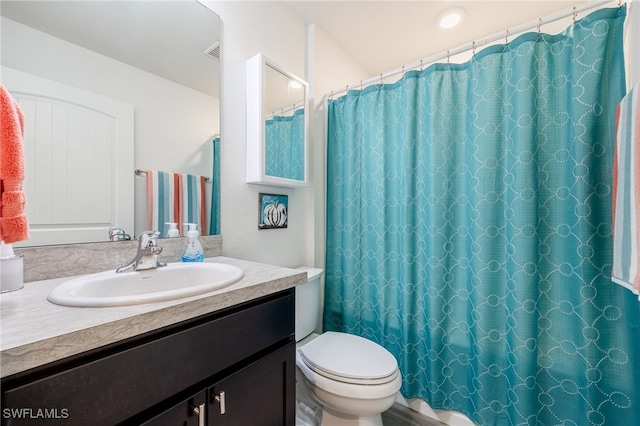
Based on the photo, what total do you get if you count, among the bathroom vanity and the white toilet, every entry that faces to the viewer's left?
0

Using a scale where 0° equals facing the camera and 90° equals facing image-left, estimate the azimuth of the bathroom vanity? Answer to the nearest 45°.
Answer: approximately 315°

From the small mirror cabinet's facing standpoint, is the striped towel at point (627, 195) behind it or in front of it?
in front

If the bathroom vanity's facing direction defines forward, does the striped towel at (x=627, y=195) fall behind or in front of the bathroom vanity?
in front

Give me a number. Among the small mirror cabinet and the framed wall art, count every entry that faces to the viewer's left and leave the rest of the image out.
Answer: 0

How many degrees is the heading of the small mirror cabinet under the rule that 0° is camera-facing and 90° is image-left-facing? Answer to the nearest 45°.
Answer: approximately 315°

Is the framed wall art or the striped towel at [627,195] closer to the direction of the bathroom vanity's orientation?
the striped towel

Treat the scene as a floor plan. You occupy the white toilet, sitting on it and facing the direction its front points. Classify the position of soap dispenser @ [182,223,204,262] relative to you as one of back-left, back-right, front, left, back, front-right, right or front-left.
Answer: back-right

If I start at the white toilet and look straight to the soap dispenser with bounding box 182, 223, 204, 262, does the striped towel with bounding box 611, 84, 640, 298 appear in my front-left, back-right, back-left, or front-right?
back-left
